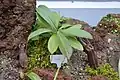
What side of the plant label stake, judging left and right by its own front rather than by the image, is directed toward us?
front

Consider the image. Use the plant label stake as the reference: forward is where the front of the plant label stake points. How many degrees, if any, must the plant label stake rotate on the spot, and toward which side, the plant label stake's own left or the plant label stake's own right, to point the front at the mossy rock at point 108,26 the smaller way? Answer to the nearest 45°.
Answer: approximately 135° to the plant label stake's own left
